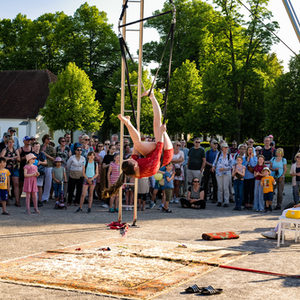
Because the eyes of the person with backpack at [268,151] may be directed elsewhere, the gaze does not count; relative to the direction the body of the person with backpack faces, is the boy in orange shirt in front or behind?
in front

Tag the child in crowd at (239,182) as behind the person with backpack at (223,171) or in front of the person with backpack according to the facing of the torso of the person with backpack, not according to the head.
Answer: in front

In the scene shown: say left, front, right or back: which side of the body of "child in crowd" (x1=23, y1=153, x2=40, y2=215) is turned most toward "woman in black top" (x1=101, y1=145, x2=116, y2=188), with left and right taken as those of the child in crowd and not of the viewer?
left

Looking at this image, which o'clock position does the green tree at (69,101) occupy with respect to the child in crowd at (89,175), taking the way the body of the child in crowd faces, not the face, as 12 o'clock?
The green tree is roughly at 6 o'clock from the child in crowd.

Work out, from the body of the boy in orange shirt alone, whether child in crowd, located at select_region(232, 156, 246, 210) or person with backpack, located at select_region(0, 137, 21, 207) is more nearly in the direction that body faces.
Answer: the person with backpack

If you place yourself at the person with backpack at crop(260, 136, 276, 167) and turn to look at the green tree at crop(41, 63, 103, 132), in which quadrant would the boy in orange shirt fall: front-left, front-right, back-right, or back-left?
back-left

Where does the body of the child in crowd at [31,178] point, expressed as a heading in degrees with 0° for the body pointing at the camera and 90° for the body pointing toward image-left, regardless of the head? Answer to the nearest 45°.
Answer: approximately 315°

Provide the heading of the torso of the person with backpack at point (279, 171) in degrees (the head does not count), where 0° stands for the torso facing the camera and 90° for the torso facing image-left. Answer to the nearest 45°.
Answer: approximately 0°

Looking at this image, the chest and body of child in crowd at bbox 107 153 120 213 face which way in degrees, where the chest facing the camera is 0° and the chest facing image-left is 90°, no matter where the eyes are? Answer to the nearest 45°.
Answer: approximately 0°
